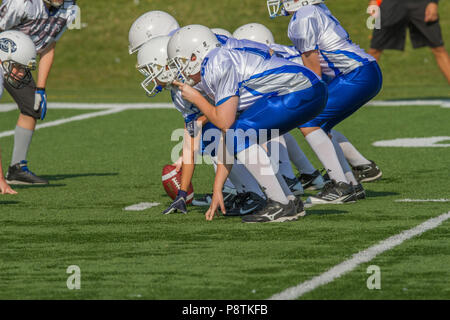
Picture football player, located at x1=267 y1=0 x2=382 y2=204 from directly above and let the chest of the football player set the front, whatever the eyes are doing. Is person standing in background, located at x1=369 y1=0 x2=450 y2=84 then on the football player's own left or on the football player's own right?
on the football player's own right

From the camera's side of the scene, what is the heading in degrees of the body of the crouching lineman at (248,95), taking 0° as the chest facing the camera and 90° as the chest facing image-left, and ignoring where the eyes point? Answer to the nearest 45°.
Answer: approximately 90°

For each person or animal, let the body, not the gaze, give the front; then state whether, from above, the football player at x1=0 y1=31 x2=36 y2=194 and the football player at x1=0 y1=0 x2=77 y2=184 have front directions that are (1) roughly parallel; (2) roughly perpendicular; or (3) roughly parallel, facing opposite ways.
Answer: roughly parallel

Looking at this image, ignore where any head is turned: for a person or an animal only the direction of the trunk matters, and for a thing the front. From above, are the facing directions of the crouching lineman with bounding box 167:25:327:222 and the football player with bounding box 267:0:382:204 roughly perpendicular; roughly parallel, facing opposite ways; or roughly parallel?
roughly parallel

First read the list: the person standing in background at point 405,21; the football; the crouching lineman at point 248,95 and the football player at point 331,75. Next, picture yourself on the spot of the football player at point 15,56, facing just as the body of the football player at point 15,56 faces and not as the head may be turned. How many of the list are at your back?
0

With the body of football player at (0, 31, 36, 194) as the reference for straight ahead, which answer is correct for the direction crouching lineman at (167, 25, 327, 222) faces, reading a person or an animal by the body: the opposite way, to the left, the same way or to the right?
the opposite way

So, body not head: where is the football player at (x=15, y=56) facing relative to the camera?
to the viewer's right

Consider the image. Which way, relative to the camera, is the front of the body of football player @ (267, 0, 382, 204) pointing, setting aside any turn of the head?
to the viewer's left

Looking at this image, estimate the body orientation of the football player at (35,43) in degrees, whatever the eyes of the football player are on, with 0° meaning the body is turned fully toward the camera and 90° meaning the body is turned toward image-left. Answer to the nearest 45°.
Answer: approximately 270°

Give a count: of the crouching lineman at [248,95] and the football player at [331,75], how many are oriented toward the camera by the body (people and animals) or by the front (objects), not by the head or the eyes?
0

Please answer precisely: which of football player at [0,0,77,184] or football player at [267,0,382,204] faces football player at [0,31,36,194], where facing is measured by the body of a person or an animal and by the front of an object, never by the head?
football player at [267,0,382,204]

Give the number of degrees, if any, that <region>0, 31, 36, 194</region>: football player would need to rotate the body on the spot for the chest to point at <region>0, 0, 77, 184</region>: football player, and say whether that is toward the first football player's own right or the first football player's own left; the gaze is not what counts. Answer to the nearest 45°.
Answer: approximately 90° to the first football player's own left
